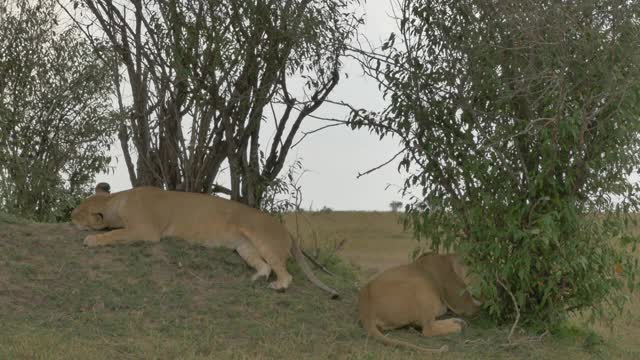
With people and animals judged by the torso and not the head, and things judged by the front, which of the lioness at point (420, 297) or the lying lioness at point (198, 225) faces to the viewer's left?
the lying lioness

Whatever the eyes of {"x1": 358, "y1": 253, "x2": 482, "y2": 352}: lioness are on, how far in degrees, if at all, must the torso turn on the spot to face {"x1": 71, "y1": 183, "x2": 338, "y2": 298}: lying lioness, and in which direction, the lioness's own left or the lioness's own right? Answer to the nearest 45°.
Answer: approximately 135° to the lioness's own left

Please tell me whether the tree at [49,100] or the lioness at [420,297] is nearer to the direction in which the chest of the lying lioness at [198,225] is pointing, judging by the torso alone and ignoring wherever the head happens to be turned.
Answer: the tree

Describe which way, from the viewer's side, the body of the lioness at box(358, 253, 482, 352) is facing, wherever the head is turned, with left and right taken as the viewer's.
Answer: facing away from the viewer and to the right of the viewer

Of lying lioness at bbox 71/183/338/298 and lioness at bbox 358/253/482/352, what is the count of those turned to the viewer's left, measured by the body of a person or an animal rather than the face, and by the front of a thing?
1

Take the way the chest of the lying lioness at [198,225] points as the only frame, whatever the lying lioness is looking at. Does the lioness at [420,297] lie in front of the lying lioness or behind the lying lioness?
behind

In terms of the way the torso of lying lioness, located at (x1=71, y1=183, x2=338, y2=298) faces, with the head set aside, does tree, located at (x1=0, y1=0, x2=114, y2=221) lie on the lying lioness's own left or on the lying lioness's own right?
on the lying lioness's own right

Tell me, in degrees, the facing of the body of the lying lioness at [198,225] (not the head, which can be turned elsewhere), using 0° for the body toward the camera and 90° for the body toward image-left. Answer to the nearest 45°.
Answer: approximately 90°
